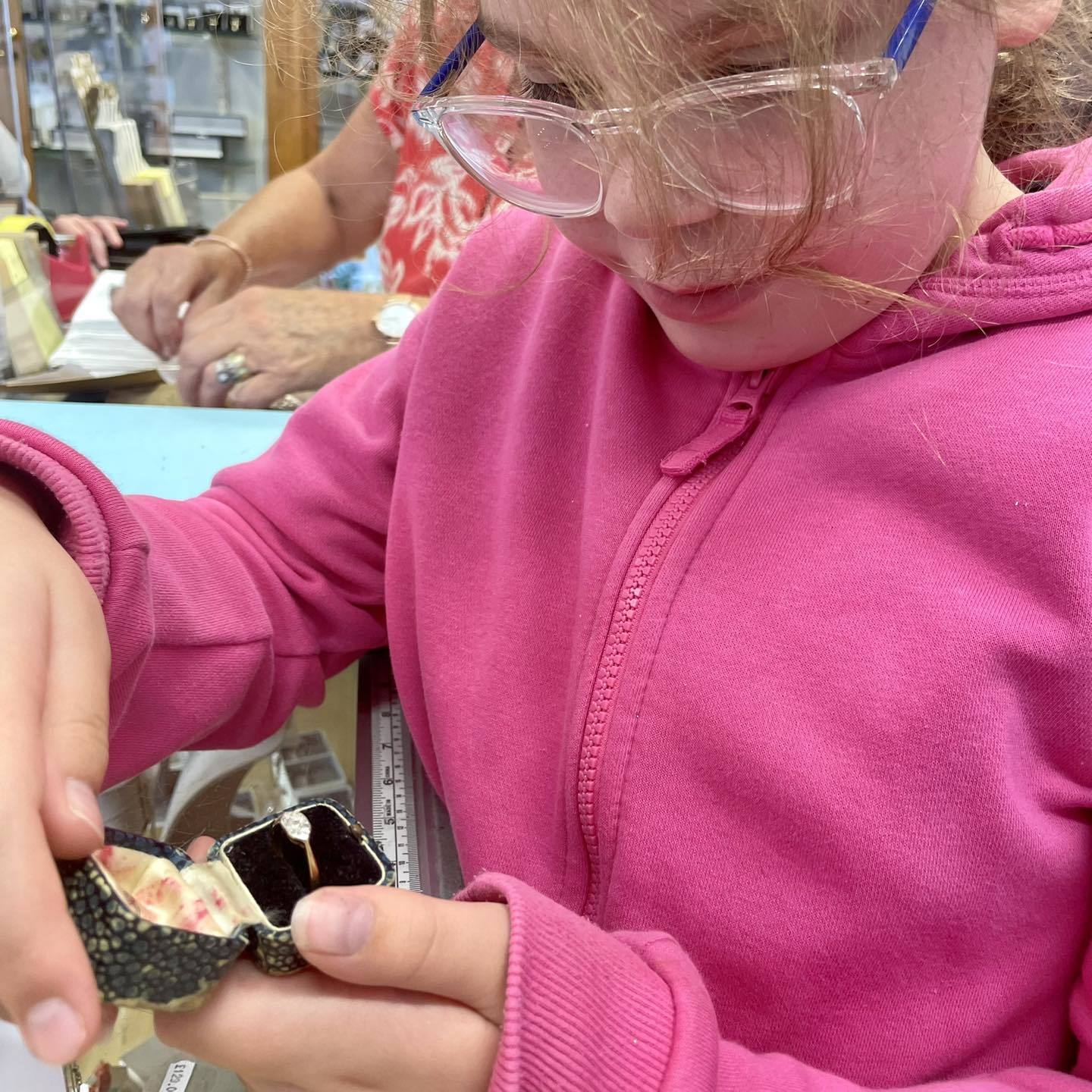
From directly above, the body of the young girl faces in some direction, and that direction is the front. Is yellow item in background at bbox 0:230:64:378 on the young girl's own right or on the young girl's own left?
on the young girl's own right

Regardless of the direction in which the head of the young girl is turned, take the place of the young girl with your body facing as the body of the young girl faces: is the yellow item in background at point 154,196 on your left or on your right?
on your right

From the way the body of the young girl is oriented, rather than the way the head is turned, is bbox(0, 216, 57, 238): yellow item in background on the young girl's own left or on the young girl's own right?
on the young girl's own right

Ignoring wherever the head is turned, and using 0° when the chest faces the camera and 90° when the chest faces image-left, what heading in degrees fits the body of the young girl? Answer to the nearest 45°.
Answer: approximately 45°
